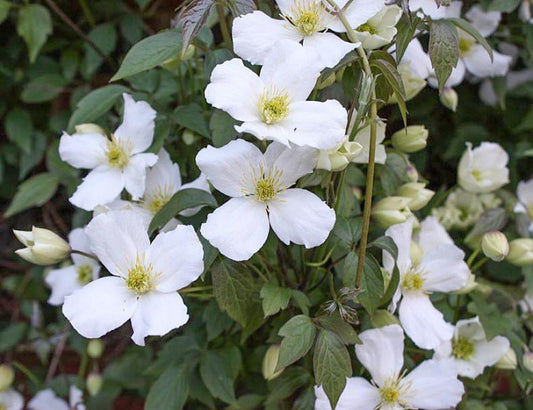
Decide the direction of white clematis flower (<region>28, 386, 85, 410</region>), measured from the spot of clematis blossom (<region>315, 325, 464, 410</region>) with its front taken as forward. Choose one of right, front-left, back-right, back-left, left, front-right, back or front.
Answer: right

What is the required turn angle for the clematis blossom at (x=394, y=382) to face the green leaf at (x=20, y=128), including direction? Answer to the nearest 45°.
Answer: approximately 135° to its right

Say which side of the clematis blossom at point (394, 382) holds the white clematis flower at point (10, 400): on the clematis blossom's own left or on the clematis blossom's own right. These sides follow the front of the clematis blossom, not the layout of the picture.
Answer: on the clematis blossom's own right

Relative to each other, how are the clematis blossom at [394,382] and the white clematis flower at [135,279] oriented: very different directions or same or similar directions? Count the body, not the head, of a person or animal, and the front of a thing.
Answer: same or similar directions

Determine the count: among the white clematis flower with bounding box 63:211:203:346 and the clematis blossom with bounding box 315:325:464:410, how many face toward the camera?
2

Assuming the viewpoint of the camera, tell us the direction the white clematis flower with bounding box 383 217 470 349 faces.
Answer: facing the viewer and to the left of the viewer

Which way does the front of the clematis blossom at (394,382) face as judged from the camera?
facing the viewer

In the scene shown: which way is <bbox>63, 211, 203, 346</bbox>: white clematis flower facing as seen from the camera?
toward the camera
